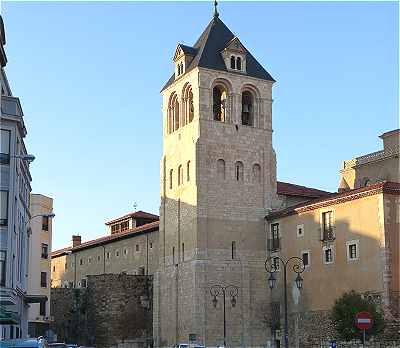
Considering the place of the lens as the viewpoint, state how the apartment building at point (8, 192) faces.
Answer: facing the viewer and to the right of the viewer
